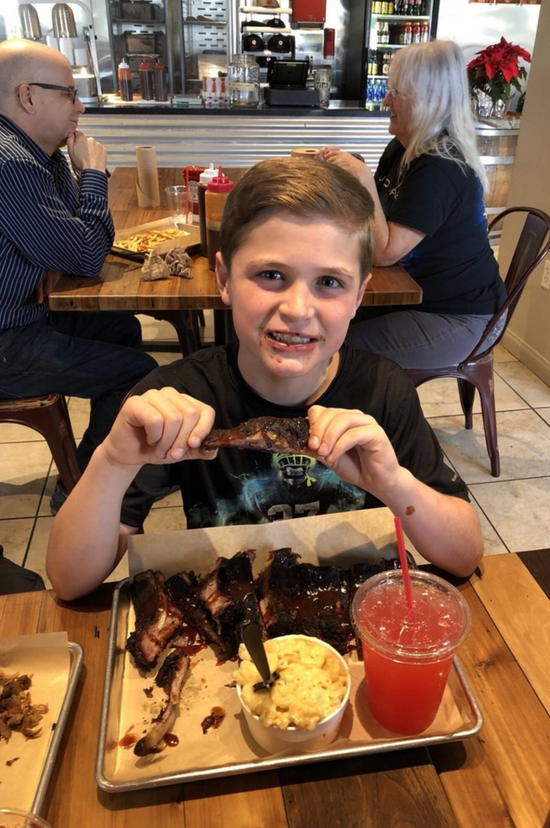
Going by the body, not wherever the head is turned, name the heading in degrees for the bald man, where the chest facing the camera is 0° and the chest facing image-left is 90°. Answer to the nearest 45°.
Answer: approximately 270°

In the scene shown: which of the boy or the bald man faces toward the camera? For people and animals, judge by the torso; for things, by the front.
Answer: the boy

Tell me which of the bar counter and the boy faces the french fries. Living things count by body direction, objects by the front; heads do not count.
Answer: the bar counter

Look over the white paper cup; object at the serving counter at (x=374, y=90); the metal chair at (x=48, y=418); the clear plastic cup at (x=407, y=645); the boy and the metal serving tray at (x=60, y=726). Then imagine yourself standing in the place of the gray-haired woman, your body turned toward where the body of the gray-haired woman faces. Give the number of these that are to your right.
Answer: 1

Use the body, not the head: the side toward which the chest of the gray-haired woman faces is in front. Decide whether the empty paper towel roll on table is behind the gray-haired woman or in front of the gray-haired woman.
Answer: in front

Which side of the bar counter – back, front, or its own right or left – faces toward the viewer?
front

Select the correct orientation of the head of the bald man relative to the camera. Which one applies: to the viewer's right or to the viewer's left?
to the viewer's right

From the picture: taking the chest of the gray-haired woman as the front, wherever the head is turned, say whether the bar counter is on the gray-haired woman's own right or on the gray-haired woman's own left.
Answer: on the gray-haired woman's own right

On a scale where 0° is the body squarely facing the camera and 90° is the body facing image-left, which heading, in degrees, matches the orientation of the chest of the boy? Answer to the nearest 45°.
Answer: approximately 0°

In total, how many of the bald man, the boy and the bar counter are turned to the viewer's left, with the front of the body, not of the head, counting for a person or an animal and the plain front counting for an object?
0

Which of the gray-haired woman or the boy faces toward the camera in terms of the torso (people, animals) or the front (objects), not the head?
the boy

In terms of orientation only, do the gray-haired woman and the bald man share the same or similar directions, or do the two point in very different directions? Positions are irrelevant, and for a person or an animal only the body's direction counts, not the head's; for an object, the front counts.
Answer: very different directions

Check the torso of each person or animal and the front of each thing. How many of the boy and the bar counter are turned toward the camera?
2

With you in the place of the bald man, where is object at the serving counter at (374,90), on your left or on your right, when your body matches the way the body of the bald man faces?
on your left

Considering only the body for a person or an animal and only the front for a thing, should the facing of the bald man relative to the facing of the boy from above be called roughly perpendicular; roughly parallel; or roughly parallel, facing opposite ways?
roughly perpendicular

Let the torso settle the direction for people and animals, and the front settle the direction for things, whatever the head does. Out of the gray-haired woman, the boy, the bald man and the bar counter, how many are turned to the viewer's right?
1

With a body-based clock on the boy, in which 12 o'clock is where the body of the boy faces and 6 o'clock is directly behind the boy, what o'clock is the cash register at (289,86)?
The cash register is roughly at 6 o'clock from the boy.

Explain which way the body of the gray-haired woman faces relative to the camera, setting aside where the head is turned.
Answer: to the viewer's left
